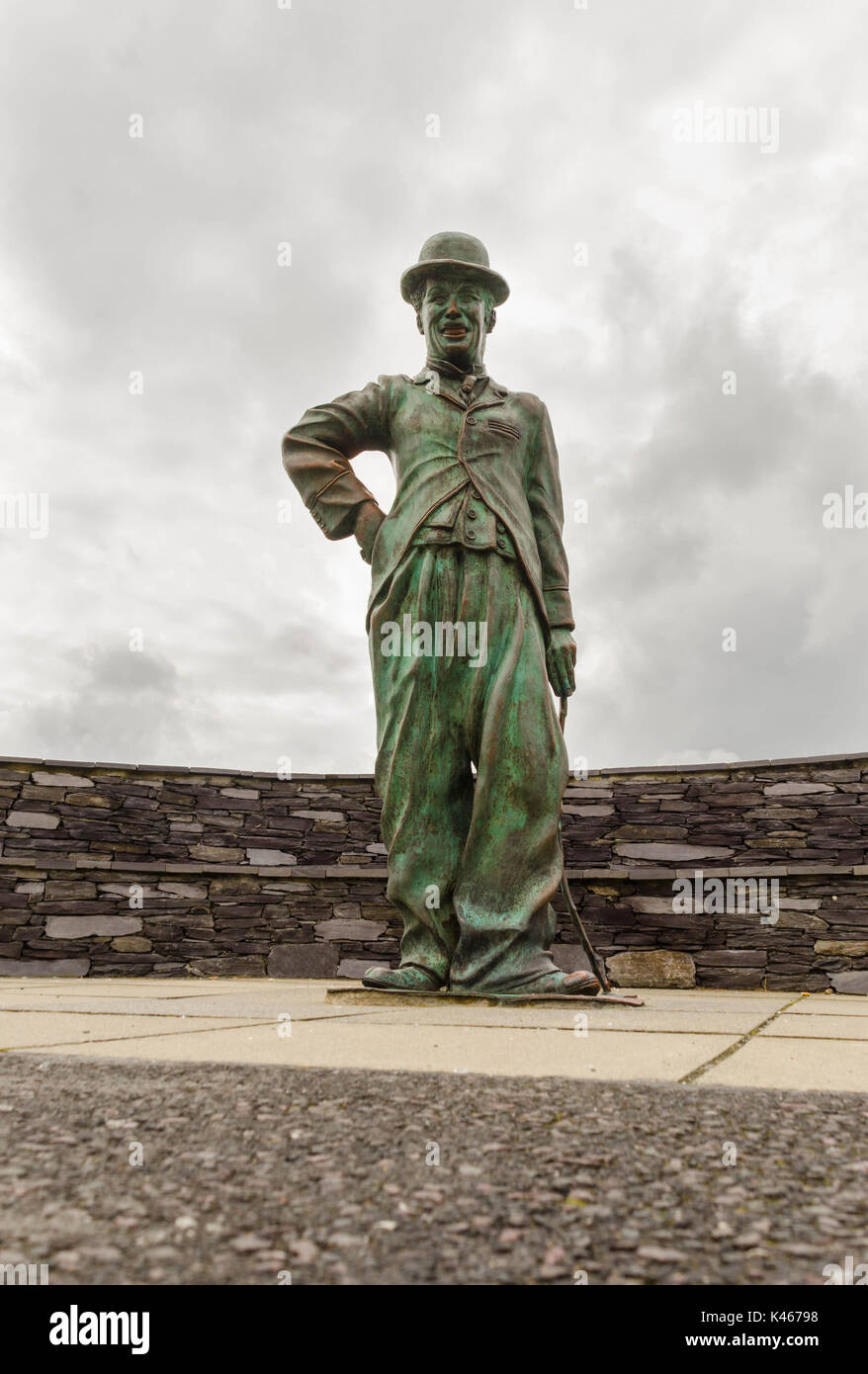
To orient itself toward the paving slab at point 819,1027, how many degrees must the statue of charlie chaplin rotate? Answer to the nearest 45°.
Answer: approximately 45° to its left

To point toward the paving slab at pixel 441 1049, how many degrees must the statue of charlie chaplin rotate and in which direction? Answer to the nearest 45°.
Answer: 0° — it already faces it

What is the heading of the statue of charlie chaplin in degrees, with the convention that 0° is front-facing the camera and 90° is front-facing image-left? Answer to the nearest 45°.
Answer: approximately 0°

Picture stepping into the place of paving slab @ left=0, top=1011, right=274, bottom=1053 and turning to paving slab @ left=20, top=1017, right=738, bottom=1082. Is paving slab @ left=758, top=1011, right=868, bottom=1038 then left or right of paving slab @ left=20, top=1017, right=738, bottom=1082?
left
